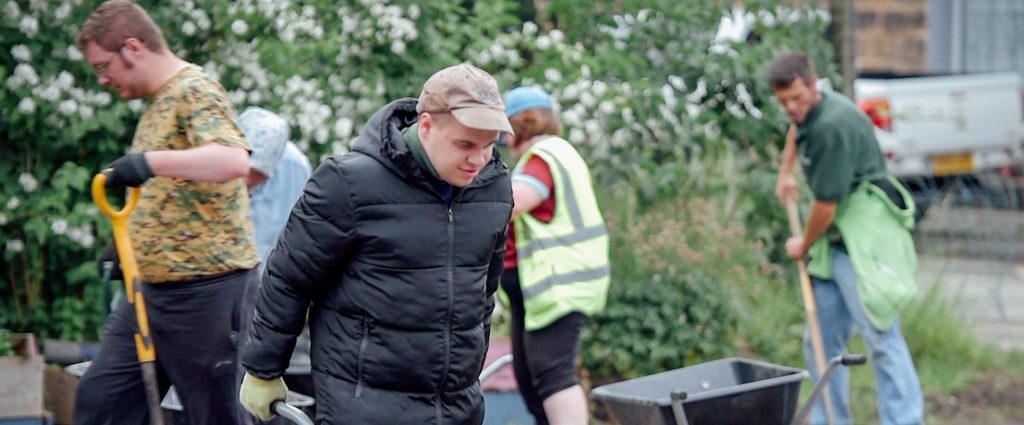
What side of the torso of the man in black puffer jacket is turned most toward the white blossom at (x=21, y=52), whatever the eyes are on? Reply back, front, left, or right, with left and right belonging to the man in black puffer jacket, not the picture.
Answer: back

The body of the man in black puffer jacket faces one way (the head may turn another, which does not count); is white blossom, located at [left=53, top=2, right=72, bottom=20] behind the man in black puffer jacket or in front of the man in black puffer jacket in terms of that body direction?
behind

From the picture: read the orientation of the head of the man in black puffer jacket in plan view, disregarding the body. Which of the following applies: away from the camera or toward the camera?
toward the camera

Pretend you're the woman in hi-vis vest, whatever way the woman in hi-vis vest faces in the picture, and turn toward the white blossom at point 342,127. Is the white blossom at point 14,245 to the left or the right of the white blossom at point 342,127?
left

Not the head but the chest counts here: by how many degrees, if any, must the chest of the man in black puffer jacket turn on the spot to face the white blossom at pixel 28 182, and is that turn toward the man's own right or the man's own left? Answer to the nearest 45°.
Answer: approximately 180°

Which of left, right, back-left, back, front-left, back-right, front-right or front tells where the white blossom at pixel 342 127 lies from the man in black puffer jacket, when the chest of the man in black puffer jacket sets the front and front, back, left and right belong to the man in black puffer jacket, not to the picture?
back-left
